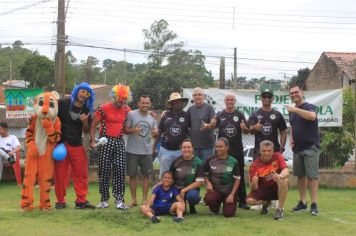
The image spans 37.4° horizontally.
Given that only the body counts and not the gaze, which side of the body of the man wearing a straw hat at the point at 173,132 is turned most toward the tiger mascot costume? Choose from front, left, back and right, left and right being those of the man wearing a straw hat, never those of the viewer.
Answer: right

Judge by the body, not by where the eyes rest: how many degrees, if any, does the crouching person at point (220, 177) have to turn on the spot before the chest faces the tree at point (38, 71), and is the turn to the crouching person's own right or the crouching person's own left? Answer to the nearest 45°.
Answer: approximately 135° to the crouching person's own right

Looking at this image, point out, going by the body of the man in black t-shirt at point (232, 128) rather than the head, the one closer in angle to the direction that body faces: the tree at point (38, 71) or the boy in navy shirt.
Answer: the boy in navy shirt

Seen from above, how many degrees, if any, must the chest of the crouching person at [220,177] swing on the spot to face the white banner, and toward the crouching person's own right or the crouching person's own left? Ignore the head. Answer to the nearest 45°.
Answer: approximately 135° to the crouching person's own left

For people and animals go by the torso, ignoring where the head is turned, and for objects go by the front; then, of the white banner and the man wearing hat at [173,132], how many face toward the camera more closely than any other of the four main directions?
2

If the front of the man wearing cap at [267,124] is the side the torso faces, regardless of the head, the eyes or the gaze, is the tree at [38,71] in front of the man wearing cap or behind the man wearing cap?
behind

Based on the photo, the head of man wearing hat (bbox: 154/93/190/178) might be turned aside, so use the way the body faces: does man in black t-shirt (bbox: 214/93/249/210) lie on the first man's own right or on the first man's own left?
on the first man's own left

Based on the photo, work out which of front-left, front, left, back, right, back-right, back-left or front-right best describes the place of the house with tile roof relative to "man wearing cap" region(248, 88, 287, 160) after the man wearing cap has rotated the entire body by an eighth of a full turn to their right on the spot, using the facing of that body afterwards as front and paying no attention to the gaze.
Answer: back-right

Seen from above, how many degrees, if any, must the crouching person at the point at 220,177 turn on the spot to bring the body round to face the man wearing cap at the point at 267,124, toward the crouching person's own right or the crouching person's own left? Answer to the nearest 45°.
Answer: approximately 135° to the crouching person's own left
